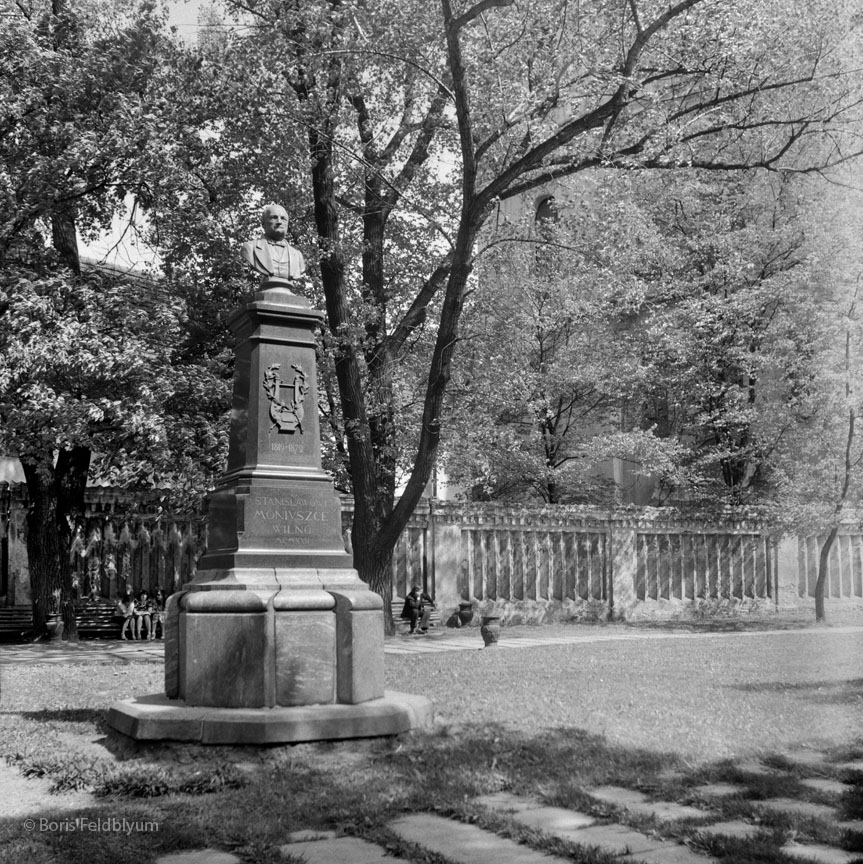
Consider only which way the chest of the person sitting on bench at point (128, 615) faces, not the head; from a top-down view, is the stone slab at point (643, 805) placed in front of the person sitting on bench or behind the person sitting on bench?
in front

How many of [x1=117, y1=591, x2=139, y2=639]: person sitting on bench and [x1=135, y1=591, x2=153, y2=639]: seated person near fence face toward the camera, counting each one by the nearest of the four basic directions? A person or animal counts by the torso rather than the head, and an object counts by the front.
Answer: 2

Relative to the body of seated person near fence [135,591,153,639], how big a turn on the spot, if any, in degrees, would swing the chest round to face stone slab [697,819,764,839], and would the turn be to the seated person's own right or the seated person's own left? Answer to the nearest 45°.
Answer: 0° — they already face it

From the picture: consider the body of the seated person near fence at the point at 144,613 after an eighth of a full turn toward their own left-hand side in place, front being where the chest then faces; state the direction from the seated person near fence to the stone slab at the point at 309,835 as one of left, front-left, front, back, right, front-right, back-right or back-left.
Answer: front-right

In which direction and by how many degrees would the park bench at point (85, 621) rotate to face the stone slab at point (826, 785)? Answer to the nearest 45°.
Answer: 0° — it already faces it

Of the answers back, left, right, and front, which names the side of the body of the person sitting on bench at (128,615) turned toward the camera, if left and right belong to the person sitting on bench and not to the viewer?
front

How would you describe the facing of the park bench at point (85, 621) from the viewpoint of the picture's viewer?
facing the viewer

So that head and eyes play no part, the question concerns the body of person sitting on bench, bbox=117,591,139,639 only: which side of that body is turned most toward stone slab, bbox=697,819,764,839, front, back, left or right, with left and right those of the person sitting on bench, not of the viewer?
front

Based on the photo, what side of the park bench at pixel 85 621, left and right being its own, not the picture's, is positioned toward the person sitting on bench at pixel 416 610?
left

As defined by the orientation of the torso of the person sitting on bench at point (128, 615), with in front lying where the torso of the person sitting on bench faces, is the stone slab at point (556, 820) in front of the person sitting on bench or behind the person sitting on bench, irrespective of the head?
in front

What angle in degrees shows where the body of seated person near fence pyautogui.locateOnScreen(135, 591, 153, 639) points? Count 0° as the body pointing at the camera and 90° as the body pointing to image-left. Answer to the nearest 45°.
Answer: approximately 0°

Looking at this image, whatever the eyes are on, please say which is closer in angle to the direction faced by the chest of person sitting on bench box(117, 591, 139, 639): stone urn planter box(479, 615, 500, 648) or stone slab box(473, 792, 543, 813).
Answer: the stone slab

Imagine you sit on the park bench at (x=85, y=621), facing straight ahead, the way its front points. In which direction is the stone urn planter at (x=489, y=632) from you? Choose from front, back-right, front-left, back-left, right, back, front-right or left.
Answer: front-left

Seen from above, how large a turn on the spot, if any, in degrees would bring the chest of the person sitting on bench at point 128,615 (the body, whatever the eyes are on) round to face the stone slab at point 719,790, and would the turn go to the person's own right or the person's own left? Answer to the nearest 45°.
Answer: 0° — they already face it
